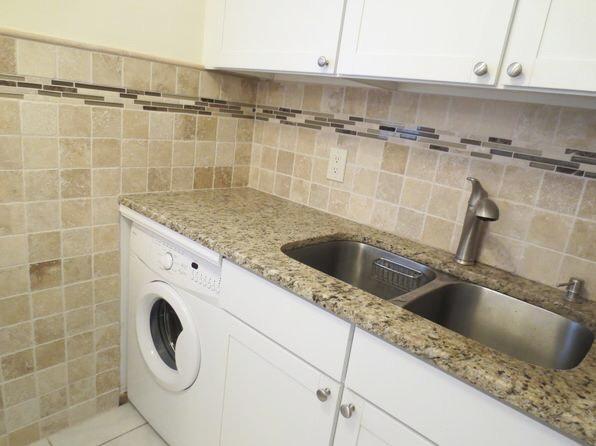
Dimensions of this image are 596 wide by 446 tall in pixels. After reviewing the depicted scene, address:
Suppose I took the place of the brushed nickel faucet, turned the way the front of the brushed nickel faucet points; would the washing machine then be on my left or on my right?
on my right

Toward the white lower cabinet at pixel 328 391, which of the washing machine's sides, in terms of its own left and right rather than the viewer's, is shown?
left

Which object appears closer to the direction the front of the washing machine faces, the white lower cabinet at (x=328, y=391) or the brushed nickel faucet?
the white lower cabinet

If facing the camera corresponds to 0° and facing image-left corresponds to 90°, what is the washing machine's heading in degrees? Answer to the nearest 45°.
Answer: approximately 45°

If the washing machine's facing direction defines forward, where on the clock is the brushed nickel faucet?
The brushed nickel faucet is roughly at 8 o'clock from the washing machine.

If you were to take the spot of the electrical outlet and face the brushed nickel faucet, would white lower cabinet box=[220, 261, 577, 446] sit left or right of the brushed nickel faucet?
right

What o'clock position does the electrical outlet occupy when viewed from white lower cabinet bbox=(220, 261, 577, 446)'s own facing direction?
The electrical outlet is roughly at 4 o'clock from the white lower cabinet.

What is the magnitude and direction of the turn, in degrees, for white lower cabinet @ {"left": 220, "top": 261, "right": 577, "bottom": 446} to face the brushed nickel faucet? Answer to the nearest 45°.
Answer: approximately 180°
